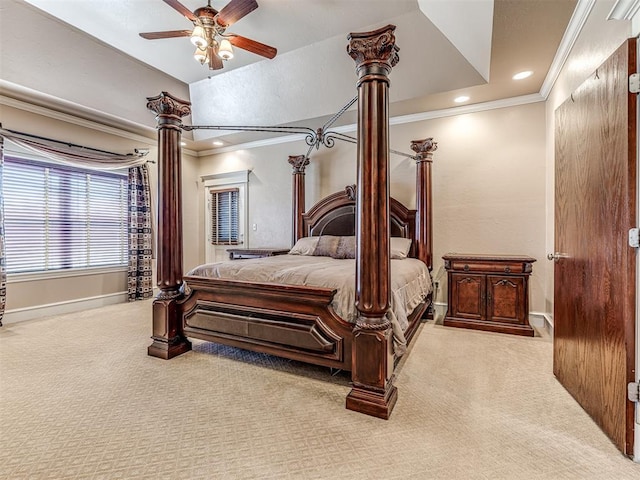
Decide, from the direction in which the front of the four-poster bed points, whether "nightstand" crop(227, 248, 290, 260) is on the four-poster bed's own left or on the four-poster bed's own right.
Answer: on the four-poster bed's own right

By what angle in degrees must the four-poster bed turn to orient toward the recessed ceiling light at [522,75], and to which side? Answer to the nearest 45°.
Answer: approximately 135° to its left

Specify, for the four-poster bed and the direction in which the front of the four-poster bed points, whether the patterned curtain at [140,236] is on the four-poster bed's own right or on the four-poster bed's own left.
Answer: on the four-poster bed's own right

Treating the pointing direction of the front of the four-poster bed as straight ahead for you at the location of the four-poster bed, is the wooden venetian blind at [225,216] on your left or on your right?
on your right

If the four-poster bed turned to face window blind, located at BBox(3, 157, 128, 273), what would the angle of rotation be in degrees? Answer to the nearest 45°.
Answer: approximately 90° to its right

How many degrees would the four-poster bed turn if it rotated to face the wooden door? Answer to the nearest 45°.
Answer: approximately 135° to its left

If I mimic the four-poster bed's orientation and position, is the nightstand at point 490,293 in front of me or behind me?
behind

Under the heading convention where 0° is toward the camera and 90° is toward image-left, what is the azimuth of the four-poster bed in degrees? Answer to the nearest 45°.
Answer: approximately 45°

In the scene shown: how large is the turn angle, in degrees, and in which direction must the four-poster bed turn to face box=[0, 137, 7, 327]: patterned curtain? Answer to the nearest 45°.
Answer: approximately 90° to its right
